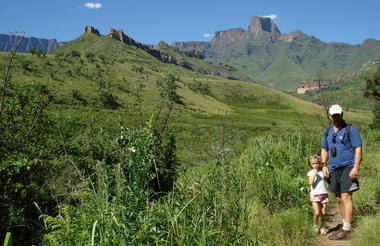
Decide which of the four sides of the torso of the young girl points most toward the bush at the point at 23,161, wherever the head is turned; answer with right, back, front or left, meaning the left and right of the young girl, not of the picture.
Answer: right

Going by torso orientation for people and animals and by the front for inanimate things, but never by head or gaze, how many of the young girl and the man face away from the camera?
0

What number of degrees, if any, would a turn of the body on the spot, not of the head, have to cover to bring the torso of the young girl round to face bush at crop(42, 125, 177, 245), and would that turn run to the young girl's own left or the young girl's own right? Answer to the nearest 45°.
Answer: approximately 45° to the young girl's own right

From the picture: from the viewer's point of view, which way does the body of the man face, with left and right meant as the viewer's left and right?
facing the viewer and to the left of the viewer

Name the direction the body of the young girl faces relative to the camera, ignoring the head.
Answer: toward the camera
